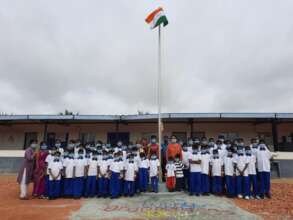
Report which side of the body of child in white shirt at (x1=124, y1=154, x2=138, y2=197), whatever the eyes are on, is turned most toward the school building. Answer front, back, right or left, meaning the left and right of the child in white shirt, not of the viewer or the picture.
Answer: back

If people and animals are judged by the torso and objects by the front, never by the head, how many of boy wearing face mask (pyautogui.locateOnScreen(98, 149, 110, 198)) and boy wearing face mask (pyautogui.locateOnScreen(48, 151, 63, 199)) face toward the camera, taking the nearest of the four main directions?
2

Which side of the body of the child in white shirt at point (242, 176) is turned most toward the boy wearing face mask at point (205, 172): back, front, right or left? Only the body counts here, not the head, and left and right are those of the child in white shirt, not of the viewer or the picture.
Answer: right

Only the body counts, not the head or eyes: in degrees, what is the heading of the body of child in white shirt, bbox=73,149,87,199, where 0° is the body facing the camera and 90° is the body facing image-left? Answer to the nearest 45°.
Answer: approximately 0°

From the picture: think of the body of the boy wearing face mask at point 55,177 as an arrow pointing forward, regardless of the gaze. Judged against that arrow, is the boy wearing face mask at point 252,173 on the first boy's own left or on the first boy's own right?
on the first boy's own left

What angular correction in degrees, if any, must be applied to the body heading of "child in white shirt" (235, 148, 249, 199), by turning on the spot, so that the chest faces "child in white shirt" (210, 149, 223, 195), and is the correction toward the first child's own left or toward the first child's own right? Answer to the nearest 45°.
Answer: approximately 90° to the first child's own right

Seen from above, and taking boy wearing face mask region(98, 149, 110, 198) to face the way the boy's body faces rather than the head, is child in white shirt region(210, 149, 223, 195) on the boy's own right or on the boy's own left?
on the boy's own left

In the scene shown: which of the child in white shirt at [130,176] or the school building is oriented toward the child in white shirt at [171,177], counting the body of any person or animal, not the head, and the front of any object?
the school building

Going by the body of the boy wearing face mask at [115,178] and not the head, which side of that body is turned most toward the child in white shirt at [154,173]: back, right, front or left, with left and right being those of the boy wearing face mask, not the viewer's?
left
